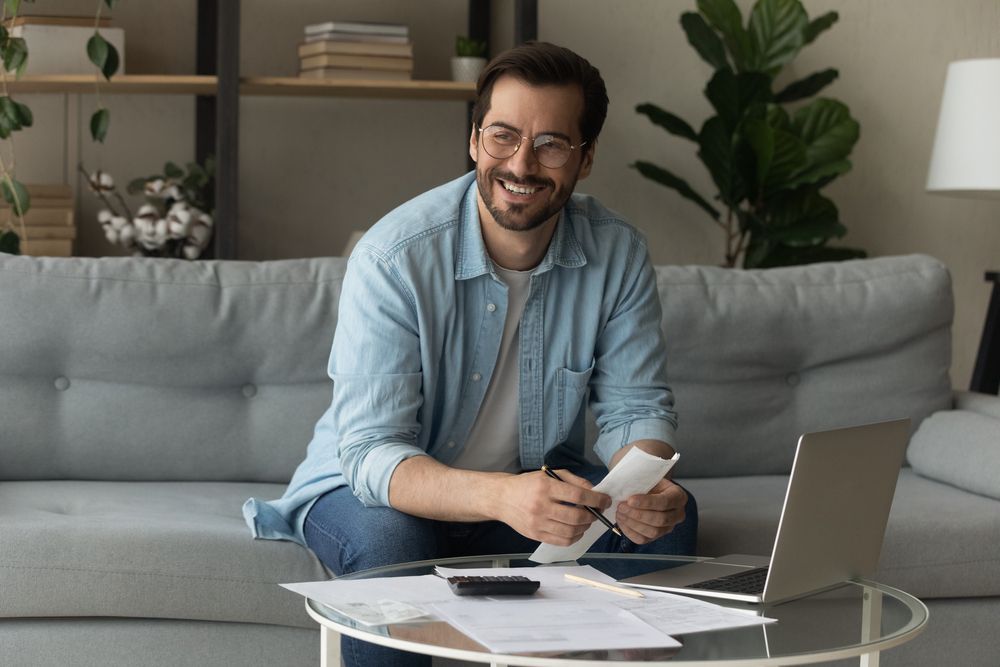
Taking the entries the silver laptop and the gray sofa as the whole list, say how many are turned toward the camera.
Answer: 1

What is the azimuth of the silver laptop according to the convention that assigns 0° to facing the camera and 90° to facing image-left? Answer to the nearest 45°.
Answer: approximately 135°

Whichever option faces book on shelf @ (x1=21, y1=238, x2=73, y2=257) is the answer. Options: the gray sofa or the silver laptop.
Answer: the silver laptop

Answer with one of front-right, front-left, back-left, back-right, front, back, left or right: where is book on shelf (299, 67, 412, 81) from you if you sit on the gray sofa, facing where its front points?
back

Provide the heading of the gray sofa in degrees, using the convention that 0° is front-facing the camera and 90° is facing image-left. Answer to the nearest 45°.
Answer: approximately 0°

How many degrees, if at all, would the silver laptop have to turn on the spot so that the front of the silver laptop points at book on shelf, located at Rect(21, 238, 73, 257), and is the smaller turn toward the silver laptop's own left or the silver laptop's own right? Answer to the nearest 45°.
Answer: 0° — it already faces it

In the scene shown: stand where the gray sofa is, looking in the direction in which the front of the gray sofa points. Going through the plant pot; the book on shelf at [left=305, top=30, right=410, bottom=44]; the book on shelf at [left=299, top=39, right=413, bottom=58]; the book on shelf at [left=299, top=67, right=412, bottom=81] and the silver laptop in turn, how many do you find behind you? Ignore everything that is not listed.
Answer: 4

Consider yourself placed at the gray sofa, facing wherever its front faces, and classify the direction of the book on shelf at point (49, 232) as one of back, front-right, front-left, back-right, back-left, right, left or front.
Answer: back-right

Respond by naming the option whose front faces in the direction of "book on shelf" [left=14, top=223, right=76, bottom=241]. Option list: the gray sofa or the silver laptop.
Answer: the silver laptop

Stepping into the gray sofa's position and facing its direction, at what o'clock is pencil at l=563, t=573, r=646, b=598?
The pencil is roughly at 11 o'clock from the gray sofa.

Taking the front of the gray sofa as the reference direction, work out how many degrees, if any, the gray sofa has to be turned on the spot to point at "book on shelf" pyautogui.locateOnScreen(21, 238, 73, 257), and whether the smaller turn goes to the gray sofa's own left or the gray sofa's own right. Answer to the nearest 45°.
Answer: approximately 135° to the gray sofa's own right

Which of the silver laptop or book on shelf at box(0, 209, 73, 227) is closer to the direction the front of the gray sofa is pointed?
the silver laptop

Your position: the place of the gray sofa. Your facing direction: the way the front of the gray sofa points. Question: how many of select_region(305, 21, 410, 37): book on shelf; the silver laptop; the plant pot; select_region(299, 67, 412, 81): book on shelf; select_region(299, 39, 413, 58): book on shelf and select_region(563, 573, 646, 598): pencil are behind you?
4

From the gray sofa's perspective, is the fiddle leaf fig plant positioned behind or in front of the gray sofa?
behind

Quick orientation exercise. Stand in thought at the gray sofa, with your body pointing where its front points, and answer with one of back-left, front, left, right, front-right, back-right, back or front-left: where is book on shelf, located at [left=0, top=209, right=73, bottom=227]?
back-right

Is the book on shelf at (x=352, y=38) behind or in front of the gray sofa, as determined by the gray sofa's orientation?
behind

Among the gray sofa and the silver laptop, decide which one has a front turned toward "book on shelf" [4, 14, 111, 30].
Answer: the silver laptop
